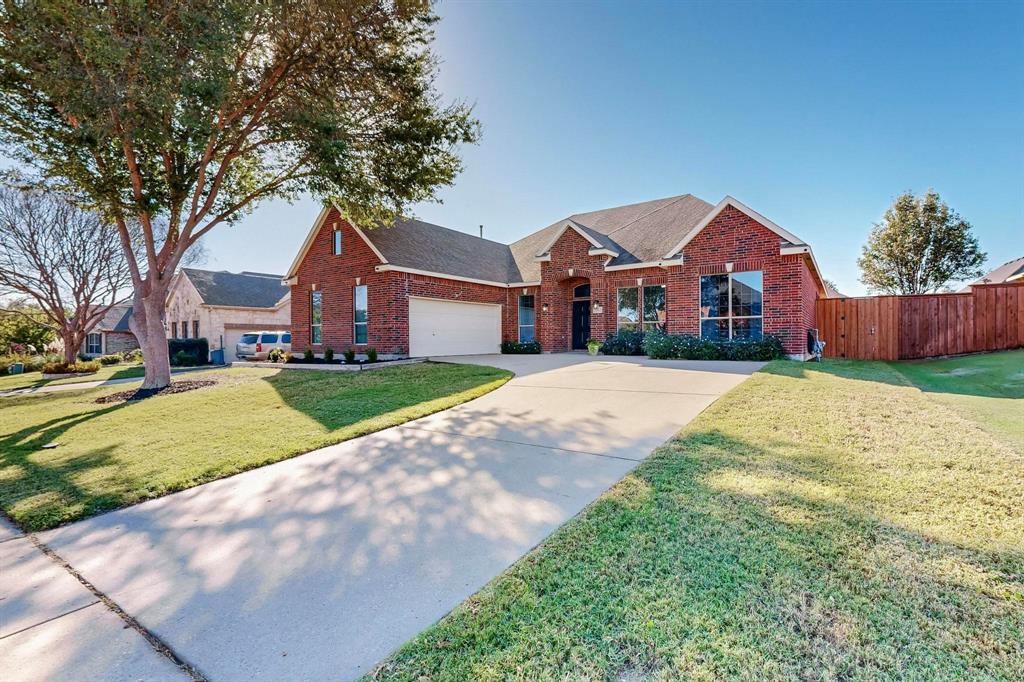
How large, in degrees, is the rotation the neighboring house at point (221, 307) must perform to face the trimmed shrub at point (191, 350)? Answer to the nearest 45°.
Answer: approximately 45° to its left

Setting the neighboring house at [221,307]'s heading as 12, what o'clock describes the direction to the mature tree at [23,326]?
The mature tree is roughly at 2 o'clock from the neighboring house.

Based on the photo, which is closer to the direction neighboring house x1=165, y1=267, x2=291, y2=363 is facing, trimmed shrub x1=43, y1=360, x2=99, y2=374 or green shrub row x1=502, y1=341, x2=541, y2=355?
the trimmed shrub

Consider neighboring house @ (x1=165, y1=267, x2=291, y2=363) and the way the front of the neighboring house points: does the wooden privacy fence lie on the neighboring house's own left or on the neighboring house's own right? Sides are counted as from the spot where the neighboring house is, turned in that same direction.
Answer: on the neighboring house's own left

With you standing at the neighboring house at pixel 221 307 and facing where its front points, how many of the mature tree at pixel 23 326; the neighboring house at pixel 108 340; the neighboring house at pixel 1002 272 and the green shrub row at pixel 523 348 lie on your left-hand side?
2

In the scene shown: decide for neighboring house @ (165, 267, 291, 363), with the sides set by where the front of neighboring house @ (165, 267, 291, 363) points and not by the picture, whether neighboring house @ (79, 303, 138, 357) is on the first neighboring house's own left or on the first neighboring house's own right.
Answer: on the first neighboring house's own right

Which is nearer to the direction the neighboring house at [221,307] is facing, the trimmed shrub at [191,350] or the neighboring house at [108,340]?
the trimmed shrub

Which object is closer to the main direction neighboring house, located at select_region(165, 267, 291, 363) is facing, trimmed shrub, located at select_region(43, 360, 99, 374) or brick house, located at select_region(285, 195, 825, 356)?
the trimmed shrub

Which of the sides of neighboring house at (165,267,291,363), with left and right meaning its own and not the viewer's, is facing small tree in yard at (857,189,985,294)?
left

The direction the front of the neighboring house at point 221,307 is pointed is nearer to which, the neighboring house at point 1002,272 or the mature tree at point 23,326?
the mature tree

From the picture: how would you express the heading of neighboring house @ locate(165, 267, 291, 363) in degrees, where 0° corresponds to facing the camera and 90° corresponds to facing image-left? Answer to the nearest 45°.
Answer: approximately 45°

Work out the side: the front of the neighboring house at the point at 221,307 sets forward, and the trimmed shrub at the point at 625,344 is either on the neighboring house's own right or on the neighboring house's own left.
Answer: on the neighboring house's own left

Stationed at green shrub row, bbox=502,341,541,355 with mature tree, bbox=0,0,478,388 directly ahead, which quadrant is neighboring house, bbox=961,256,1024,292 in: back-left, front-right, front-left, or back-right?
back-left
